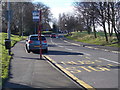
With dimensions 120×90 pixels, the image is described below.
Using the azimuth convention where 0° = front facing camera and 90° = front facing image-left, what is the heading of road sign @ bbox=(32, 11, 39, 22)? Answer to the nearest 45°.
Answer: approximately 0°
